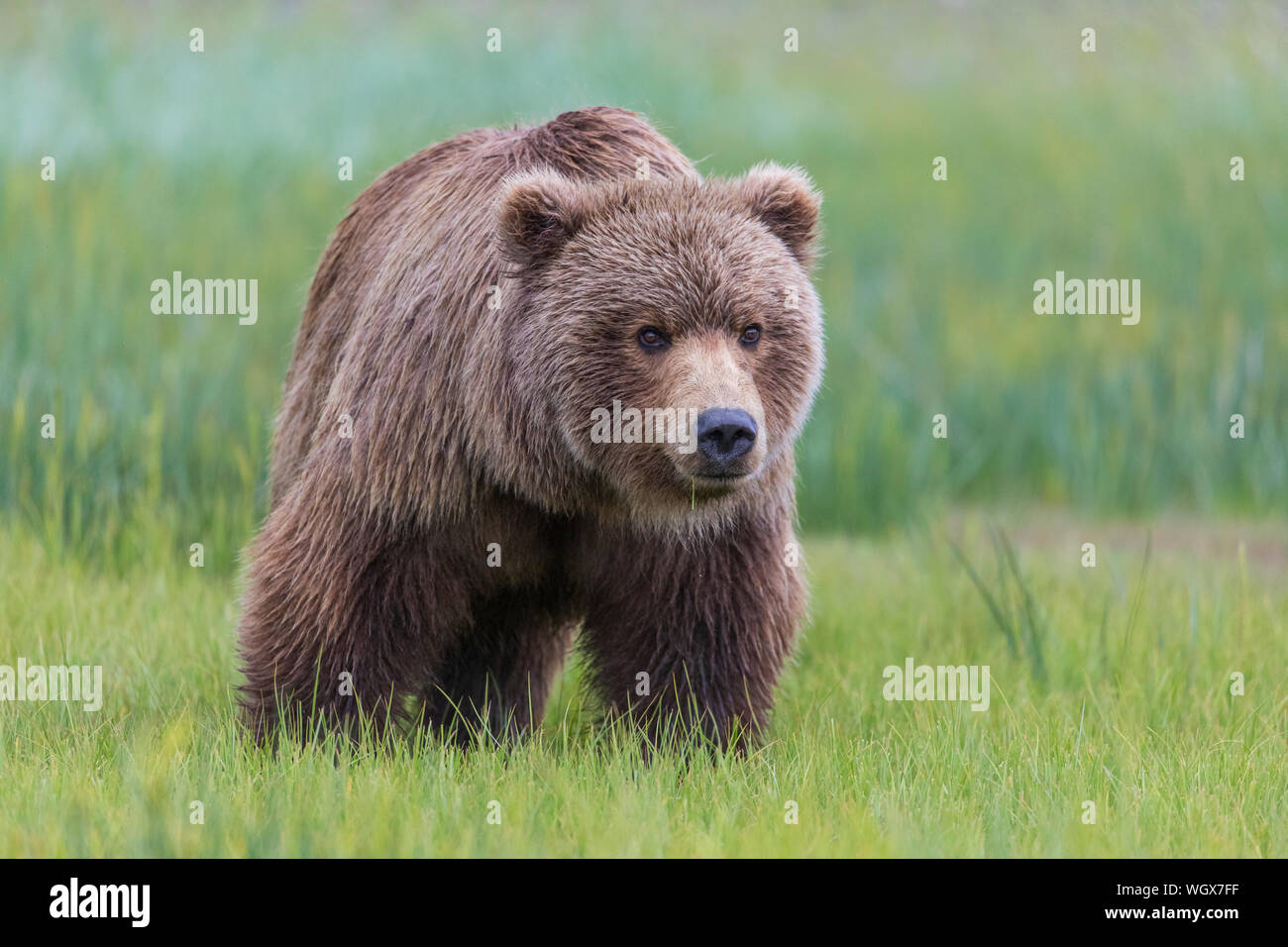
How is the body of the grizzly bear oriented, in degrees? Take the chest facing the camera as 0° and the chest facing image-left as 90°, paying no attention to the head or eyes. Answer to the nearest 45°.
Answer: approximately 315°
